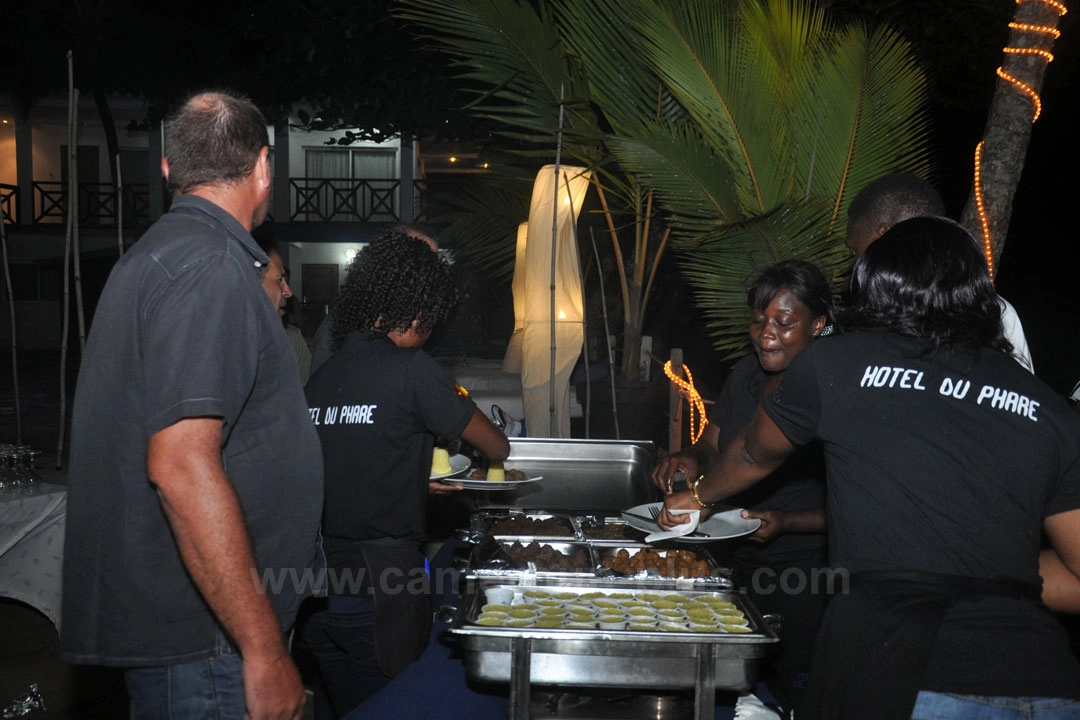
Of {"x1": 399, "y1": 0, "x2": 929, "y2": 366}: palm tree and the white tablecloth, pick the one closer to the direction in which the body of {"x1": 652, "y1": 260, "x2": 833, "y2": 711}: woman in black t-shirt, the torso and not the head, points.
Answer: the white tablecloth

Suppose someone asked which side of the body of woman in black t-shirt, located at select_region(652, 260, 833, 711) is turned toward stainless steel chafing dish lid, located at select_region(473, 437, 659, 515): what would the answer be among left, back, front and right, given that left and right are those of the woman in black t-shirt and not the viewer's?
right

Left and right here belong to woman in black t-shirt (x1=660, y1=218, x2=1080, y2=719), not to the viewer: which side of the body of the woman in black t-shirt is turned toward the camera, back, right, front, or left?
back

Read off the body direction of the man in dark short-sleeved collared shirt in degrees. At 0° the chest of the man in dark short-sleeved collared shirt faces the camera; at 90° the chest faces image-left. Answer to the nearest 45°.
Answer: approximately 225°

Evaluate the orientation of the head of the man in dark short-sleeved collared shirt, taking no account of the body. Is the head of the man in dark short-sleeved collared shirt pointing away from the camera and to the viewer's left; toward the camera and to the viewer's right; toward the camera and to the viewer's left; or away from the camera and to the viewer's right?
away from the camera and to the viewer's right

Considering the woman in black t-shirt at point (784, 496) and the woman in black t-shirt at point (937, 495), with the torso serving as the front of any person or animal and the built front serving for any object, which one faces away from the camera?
the woman in black t-shirt at point (937, 495)
